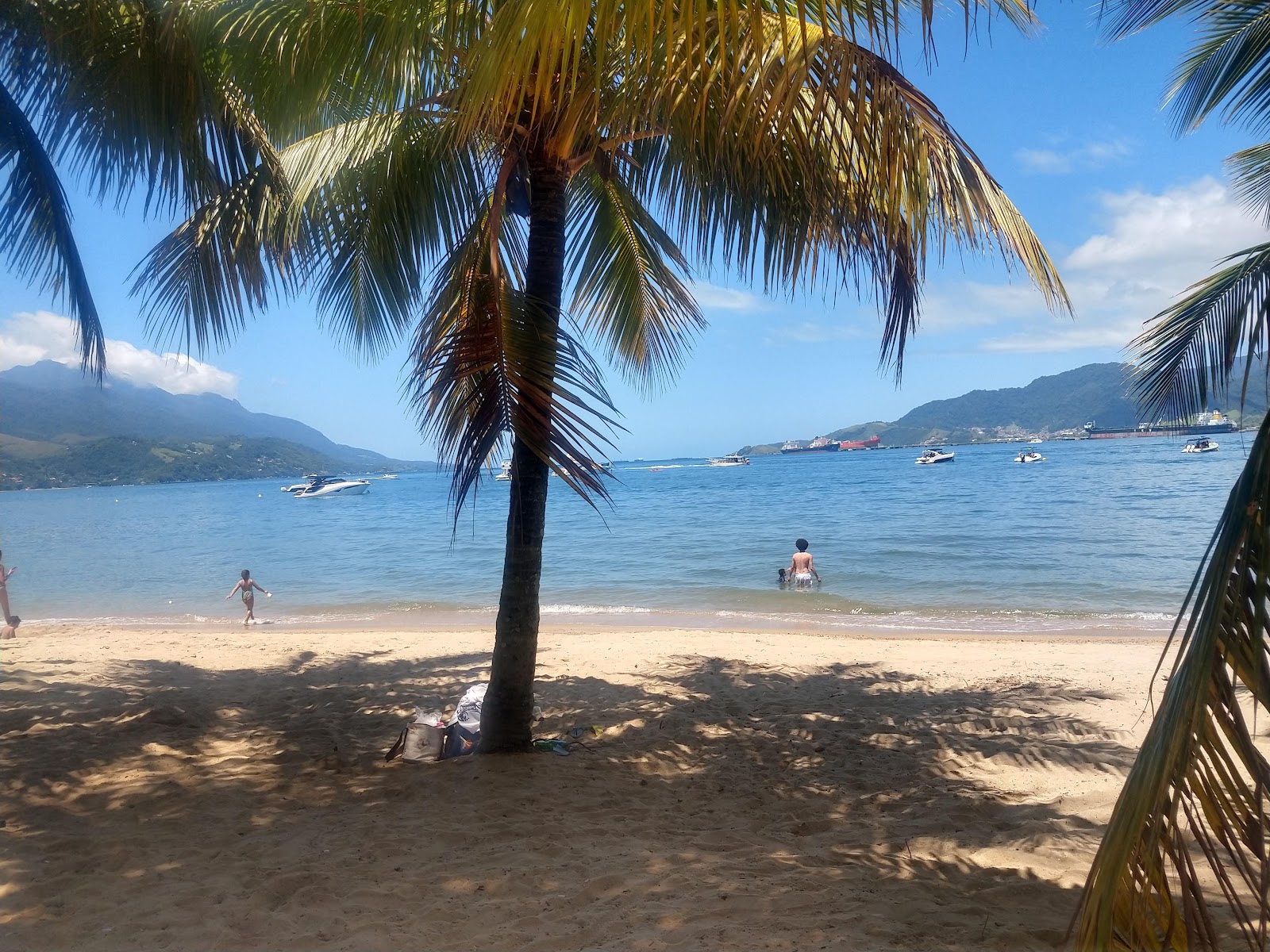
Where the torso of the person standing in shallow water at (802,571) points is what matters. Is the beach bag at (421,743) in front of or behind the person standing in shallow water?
behind

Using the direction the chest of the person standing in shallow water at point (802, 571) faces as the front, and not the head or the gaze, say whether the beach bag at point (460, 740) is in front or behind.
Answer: behind

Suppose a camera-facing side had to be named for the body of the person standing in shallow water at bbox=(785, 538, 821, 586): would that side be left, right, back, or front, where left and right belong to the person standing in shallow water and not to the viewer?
back
